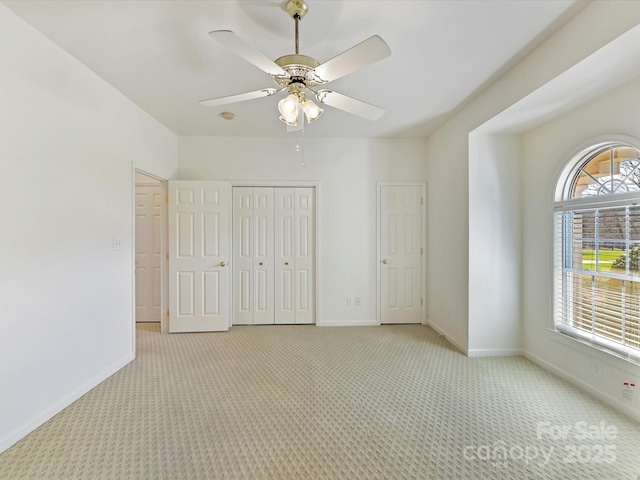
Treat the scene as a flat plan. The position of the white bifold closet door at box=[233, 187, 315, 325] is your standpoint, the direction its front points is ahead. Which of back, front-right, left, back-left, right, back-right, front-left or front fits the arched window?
front-left

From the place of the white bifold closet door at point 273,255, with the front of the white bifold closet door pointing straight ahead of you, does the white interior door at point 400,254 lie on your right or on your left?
on your left

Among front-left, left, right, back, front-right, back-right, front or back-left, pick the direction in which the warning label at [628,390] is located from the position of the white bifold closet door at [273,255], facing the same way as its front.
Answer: front-left

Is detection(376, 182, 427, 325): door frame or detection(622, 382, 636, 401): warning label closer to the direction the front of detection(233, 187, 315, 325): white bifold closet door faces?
the warning label

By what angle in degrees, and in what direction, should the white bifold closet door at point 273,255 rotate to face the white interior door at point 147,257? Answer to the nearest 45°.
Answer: approximately 90° to its right

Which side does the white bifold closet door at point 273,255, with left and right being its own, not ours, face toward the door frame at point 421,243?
left

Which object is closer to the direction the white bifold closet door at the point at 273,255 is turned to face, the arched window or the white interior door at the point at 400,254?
the arched window

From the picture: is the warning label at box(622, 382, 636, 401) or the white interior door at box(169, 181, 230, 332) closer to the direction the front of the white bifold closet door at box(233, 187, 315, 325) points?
the warning label

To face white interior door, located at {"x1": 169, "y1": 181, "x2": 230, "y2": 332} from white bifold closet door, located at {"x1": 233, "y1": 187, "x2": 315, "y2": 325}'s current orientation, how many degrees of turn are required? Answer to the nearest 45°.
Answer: approximately 90° to its right

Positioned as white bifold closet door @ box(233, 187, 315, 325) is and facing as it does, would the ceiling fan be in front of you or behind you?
in front

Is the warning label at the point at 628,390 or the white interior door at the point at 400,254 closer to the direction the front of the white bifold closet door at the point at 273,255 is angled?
the warning label

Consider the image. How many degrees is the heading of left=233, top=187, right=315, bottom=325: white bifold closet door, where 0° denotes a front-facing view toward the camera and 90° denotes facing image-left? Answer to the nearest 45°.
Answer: approximately 0°

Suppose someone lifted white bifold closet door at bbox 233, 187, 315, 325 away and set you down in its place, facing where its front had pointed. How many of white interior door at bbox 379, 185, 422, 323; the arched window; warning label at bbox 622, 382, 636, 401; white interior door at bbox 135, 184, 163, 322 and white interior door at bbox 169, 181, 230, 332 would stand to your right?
2
